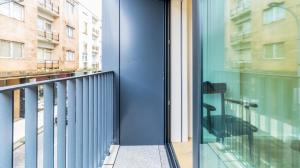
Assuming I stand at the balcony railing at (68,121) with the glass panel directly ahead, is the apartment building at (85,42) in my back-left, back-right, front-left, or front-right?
back-left

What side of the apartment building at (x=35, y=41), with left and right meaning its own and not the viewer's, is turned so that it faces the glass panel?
front

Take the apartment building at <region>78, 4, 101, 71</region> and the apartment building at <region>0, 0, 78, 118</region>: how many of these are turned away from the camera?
0

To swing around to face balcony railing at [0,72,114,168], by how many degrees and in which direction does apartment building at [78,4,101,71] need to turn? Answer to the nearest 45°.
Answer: approximately 45° to its right

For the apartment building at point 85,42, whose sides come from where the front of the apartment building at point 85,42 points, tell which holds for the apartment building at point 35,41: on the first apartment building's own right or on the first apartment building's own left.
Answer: on the first apartment building's own right

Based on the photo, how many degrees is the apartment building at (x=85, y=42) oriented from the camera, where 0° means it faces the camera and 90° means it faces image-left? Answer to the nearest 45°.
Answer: approximately 315°

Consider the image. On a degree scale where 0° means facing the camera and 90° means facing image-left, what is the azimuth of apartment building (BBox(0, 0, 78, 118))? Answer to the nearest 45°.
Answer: approximately 315°
